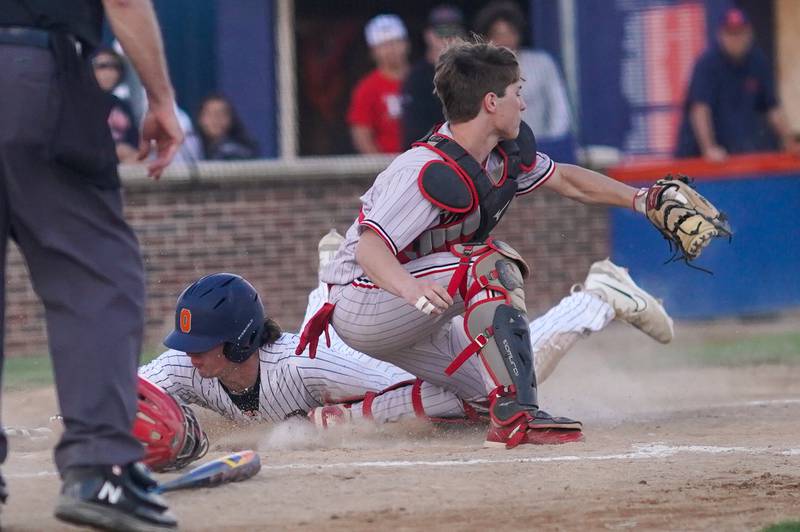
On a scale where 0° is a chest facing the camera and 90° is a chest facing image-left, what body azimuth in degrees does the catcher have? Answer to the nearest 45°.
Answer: approximately 270°

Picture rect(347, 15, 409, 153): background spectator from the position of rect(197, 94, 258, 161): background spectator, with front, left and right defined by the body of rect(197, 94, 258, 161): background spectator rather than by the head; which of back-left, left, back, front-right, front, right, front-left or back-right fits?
left

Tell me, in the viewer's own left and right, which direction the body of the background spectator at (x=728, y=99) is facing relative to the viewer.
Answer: facing the viewer

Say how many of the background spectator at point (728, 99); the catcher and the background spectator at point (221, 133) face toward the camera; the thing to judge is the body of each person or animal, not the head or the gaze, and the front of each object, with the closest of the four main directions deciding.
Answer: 2

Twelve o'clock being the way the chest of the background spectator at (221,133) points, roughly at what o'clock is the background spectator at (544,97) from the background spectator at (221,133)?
the background spectator at (544,97) is roughly at 9 o'clock from the background spectator at (221,133).

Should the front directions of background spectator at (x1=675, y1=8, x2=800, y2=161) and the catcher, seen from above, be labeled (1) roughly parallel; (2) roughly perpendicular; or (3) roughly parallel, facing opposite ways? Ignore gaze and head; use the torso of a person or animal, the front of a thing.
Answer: roughly perpendicular

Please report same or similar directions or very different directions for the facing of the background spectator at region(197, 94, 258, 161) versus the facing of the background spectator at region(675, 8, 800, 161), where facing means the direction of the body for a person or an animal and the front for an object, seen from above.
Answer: same or similar directions

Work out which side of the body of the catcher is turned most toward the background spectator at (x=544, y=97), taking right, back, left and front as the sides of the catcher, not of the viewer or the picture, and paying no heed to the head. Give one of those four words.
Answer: left

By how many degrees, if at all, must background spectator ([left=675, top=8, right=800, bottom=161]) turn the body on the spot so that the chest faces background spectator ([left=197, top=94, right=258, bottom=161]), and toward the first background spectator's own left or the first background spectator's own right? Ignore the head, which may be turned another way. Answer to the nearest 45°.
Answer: approximately 45° to the first background spectator's own right

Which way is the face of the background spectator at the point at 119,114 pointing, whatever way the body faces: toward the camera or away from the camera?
toward the camera

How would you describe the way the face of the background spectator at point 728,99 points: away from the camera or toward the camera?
toward the camera

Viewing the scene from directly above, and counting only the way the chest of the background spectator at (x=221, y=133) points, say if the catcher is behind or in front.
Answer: in front

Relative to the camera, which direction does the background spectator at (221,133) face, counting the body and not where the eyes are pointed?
toward the camera
